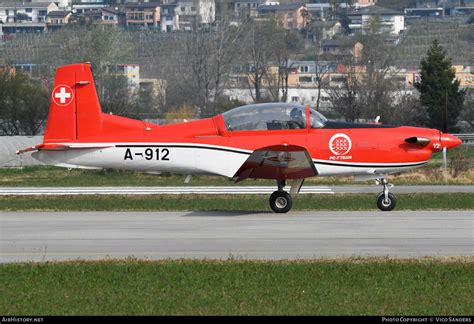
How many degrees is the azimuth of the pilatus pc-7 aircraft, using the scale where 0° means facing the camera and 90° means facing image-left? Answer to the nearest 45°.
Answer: approximately 270°
